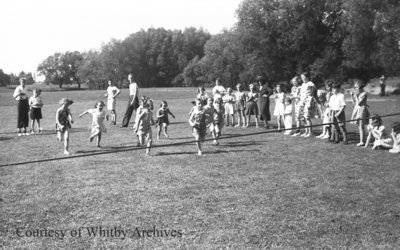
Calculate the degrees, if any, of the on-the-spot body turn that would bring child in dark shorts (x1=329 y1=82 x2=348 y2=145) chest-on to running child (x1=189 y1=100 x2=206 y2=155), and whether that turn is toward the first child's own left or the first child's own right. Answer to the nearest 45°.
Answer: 0° — they already face them

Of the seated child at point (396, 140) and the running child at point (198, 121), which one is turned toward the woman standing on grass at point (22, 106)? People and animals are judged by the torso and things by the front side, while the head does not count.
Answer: the seated child

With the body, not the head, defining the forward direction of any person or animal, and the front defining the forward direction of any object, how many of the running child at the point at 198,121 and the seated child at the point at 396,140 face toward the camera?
1

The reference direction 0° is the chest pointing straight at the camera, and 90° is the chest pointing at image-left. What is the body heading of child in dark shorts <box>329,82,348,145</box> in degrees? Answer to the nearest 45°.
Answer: approximately 45°

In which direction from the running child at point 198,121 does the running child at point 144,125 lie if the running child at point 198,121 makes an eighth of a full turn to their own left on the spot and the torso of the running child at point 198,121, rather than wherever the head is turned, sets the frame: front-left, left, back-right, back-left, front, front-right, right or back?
back-right

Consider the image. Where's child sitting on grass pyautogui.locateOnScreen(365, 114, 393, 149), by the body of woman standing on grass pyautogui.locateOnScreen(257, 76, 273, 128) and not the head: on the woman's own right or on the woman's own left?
on the woman's own left

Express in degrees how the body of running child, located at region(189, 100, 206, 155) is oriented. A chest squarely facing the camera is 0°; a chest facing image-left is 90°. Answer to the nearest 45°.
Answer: approximately 0°

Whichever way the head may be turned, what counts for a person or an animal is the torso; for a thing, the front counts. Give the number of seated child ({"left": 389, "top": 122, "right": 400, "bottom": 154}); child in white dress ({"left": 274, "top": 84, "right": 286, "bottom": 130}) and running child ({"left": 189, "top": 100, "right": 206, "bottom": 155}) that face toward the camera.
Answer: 2

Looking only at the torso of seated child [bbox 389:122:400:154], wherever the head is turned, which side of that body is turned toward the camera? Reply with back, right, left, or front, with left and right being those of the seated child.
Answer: left

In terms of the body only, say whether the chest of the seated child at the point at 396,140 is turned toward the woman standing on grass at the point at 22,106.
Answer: yes
